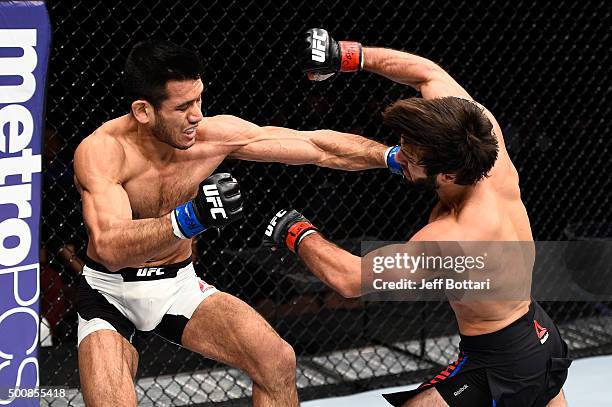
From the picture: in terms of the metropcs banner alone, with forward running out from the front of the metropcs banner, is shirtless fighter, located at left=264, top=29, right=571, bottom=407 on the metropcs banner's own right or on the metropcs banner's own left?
on the metropcs banner's own left

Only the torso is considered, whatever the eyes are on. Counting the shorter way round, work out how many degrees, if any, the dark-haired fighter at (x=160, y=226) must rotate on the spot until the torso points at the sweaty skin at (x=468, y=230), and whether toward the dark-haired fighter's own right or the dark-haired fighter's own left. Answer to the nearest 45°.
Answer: approximately 45° to the dark-haired fighter's own left

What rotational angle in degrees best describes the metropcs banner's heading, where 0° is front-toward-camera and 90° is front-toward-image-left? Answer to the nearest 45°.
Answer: approximately 0°

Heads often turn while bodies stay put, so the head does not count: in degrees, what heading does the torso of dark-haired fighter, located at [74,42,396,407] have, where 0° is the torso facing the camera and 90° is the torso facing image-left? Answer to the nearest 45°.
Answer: approximately 315°

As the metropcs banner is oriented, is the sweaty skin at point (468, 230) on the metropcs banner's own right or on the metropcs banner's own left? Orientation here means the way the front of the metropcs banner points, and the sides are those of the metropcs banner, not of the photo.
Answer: on the metropcs banner's own left
